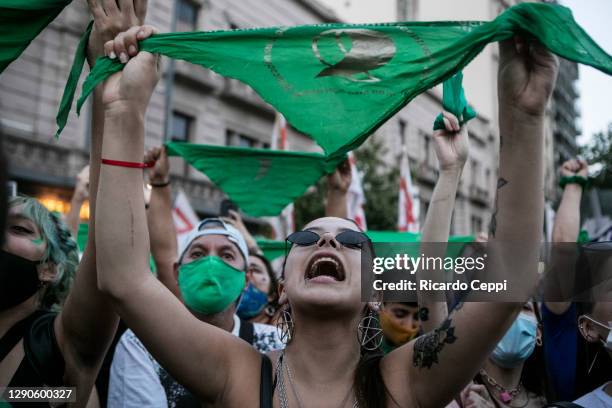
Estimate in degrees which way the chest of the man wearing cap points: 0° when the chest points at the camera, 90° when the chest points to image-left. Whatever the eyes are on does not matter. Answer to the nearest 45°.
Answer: approximately 0°

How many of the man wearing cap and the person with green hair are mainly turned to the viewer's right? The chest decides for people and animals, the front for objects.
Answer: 0

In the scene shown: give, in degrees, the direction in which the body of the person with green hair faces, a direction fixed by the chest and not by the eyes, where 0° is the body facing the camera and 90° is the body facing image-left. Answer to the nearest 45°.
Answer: approximately 45°

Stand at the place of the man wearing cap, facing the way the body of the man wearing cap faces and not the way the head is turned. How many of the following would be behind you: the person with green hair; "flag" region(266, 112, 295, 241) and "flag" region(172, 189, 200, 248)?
2

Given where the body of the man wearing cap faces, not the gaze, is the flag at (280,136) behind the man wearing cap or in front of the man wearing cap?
behind

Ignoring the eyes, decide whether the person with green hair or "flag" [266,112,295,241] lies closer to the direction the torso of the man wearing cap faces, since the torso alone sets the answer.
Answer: the person with green hair

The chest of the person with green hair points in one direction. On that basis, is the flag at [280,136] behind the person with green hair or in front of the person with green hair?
behind

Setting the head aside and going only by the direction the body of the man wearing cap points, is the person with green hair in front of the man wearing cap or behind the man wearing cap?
in front

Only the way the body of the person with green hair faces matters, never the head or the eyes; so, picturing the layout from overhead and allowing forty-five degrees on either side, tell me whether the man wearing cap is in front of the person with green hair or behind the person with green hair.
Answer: behind
